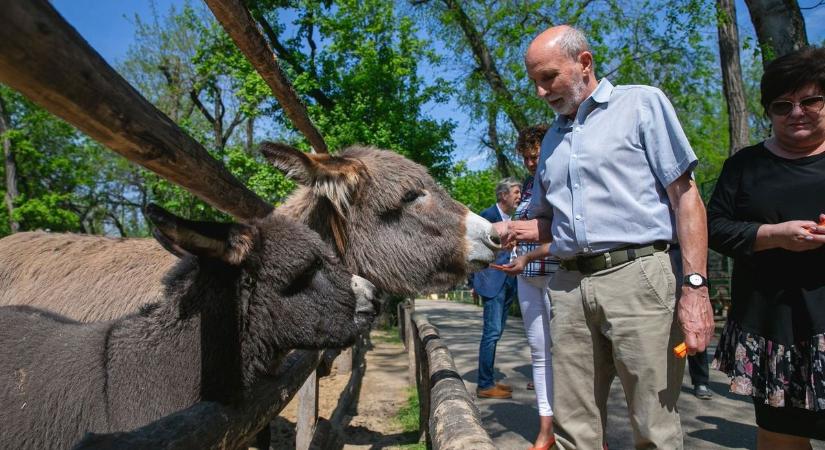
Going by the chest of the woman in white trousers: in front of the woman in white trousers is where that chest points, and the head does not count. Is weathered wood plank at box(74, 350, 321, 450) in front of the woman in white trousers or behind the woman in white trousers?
in front

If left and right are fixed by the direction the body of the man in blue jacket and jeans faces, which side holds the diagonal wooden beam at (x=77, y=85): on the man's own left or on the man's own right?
on the man's own right

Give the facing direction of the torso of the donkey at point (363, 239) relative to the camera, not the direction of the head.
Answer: to the viewer's right

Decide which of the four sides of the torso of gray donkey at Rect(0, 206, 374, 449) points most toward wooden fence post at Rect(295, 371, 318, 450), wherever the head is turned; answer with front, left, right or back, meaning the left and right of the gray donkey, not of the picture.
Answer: front

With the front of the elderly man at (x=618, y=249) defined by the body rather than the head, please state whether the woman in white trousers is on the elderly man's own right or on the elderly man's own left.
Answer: on the elderly man's own right

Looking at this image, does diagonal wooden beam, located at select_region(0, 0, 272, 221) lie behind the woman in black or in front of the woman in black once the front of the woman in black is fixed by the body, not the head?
in front

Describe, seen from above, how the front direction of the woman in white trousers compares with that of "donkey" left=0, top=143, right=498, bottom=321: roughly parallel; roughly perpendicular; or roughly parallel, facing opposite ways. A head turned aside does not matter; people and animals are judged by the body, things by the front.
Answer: roughly parallel, facing opposite ways

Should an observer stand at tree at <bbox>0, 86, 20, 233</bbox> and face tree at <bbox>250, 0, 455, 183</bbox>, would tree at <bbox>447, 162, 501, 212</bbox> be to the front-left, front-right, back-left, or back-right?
front-left

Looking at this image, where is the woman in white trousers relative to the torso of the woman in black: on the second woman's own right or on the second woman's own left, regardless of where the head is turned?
on the second woman's own right

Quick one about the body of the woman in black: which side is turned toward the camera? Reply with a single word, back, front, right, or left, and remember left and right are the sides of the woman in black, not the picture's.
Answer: front

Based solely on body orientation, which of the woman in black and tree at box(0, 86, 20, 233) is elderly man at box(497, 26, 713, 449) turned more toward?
the tree

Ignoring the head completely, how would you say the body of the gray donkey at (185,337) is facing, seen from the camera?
to the viewer's right

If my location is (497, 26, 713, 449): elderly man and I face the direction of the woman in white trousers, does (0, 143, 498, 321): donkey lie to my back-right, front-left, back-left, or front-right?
front-left

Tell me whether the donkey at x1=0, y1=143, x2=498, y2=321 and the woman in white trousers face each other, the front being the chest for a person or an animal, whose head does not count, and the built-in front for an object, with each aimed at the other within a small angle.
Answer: yes

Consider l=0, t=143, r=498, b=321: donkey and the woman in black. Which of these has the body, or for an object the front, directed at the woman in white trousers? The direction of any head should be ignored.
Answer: the donkey

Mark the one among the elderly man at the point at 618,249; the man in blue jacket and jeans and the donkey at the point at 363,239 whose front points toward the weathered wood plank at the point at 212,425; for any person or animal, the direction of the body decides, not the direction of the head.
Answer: the elderly man

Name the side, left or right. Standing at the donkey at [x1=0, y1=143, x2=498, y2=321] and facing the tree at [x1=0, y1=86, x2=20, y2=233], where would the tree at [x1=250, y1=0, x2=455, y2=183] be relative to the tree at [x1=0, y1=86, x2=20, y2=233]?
right

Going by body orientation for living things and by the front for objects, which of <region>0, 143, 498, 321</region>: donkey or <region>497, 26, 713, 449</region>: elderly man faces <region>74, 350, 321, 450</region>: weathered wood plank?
the elderly man
